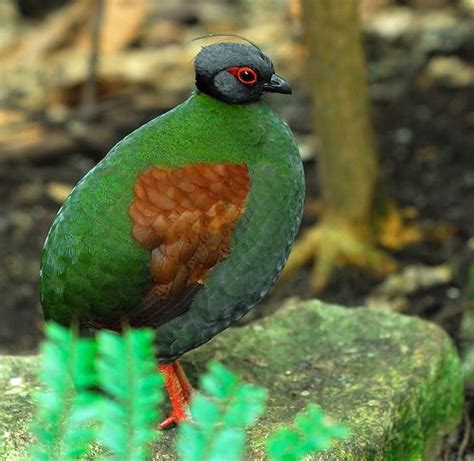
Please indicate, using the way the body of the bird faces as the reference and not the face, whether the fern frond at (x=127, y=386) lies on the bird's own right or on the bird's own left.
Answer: on the bird's own right

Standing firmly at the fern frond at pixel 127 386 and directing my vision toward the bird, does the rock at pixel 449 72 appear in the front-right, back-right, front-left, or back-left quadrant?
front-right

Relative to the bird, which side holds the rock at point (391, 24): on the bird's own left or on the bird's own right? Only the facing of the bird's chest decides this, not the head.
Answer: on the bird's own left

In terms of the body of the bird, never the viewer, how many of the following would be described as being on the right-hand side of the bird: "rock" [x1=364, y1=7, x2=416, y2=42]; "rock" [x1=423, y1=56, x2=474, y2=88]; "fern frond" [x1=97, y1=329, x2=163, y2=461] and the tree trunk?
1

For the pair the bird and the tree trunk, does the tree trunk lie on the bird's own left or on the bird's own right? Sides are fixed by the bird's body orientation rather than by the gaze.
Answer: on the bird's own left

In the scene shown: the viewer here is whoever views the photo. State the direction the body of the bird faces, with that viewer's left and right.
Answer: facing to the right of the viewer

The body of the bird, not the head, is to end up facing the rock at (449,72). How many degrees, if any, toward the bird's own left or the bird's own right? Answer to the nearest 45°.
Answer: approximately 45° to the bird's own left
